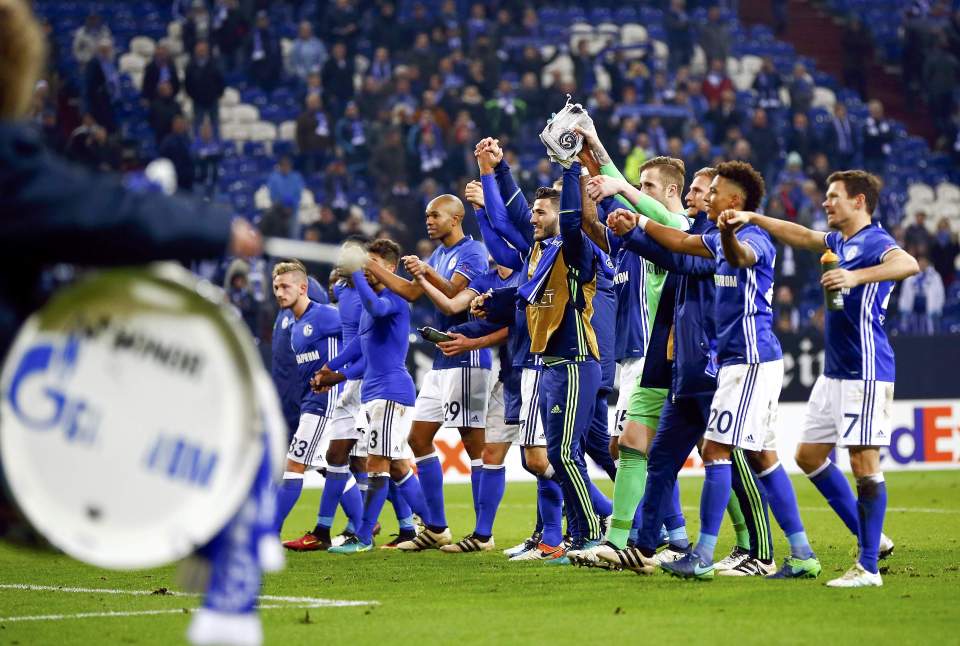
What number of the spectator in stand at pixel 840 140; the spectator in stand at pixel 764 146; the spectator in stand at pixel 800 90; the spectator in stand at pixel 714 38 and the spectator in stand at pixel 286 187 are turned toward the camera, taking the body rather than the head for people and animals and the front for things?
5

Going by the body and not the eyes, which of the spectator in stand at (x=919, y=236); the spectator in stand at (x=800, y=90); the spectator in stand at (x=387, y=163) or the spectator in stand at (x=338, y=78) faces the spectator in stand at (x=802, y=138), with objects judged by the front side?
the spectator in stand at (x=800, y=90)

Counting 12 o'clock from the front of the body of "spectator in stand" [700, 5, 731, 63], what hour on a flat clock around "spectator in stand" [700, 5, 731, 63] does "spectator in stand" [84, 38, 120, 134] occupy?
"spectator in stand" [84, 38, 120, 134] is roughly at 2 o'clock from "spectator in stand" [700, 5, 731, 63].

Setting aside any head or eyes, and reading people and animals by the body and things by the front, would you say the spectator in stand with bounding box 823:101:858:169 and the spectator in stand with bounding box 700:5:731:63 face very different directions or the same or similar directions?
same or similar directions

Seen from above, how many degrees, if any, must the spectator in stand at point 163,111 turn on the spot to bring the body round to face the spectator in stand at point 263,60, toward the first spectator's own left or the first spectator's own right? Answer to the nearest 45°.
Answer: approximately 135° to the first spectator's own left

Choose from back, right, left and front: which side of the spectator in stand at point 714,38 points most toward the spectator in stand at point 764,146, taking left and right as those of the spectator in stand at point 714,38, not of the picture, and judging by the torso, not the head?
front

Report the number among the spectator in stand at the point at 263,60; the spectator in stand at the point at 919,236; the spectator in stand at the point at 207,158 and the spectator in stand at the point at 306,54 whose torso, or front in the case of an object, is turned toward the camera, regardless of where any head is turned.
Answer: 4

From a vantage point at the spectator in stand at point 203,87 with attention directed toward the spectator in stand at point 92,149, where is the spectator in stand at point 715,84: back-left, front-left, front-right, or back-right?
back-left

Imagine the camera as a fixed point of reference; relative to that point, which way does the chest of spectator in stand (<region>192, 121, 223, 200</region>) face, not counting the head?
toward the camera

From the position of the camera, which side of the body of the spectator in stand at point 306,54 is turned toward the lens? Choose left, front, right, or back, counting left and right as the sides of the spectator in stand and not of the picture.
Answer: front

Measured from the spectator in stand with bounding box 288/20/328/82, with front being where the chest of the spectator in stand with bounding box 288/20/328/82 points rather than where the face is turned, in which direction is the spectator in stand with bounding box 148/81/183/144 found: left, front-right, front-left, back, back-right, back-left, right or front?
front-right

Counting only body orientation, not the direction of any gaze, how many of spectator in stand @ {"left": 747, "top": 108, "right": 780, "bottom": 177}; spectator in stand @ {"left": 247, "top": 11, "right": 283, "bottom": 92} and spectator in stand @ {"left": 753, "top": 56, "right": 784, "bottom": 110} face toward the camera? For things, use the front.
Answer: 3

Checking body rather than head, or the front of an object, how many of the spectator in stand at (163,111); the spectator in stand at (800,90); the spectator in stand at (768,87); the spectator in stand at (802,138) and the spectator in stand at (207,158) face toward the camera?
5

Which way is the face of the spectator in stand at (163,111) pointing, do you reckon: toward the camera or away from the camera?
toward the camera

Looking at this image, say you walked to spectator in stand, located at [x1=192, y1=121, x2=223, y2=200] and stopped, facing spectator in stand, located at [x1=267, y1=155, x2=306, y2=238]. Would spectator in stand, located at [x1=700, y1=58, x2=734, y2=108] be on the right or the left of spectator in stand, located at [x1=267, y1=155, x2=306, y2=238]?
left

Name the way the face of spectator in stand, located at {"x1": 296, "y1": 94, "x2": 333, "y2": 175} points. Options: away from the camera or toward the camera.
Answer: toward the camera

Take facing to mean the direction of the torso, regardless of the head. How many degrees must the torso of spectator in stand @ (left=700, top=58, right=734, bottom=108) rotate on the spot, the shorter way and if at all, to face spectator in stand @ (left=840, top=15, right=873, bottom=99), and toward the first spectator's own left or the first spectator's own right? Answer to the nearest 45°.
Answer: approximately 135° to the first spectator's own left

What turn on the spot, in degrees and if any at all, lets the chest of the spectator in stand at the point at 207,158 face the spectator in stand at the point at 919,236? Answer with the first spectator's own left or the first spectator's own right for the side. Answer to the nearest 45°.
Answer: approximately 90° to the first spectator's own left

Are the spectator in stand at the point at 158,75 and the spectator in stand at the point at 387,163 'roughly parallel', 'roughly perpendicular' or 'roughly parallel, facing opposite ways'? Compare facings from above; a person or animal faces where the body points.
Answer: roughly parallel

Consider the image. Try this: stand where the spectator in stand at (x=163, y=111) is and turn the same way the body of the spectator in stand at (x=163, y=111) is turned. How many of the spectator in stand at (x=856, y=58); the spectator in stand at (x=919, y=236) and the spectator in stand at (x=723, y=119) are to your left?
3
